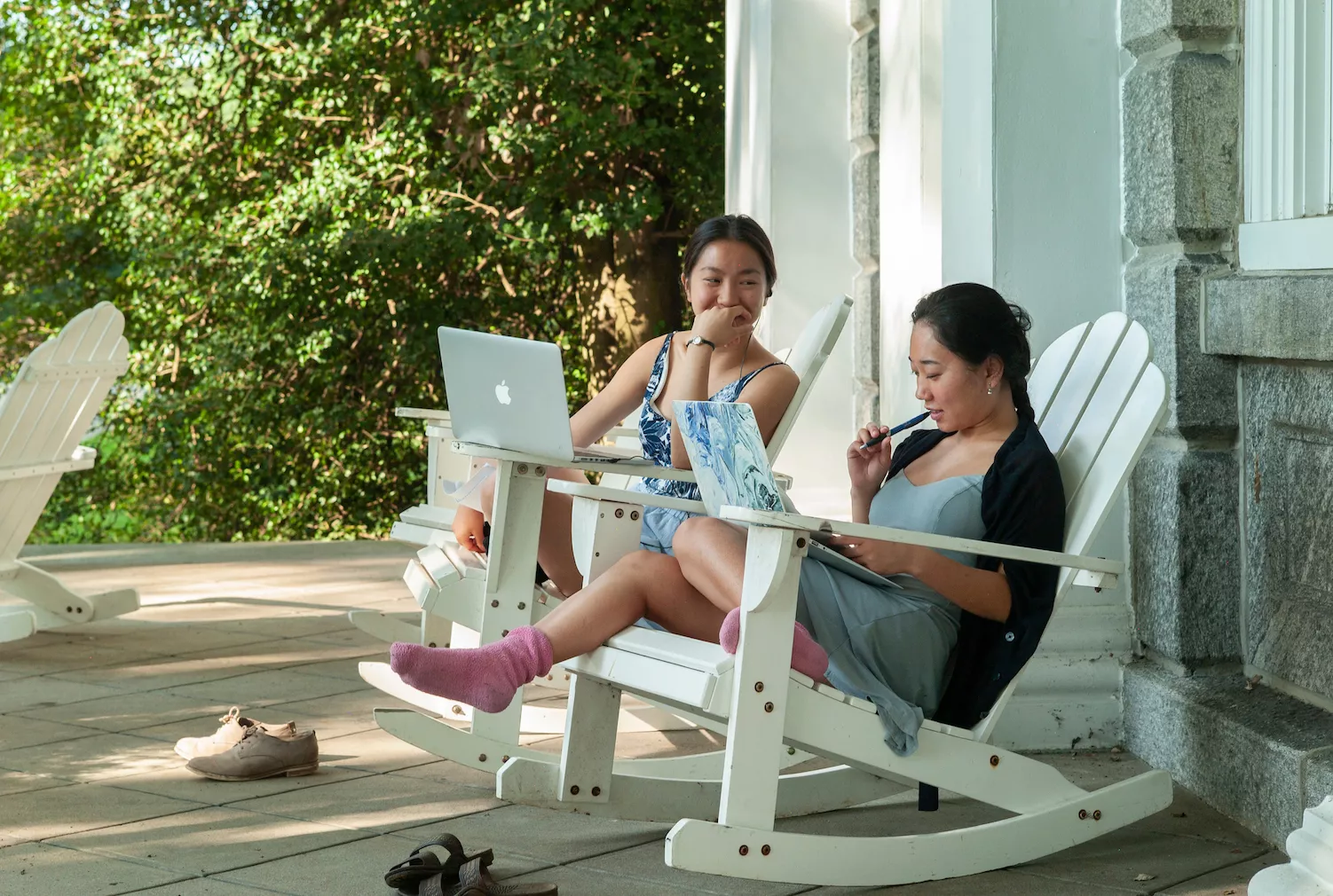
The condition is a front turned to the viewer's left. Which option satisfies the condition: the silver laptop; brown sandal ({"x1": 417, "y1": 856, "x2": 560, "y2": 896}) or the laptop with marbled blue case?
the brown sandal

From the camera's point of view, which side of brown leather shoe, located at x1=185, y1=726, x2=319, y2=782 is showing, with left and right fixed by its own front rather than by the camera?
left

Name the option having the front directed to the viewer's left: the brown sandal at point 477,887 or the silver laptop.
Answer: the brown sandal

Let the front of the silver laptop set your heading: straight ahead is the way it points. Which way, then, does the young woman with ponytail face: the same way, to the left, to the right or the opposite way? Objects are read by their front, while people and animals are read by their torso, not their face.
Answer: the opposite way

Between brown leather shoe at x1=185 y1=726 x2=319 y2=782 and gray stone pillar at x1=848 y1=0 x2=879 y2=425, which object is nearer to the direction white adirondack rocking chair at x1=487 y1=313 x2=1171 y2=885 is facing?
the brown leather shoe

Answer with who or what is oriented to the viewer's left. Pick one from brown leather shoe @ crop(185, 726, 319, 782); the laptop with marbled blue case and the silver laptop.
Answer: the brown leather shoe

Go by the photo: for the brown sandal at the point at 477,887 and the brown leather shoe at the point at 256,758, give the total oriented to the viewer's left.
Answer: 2

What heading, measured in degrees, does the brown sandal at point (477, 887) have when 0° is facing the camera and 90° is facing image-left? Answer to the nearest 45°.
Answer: approximately 90°

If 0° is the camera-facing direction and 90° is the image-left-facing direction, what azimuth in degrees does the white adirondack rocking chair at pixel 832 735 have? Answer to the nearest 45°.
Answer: approximately 45°
